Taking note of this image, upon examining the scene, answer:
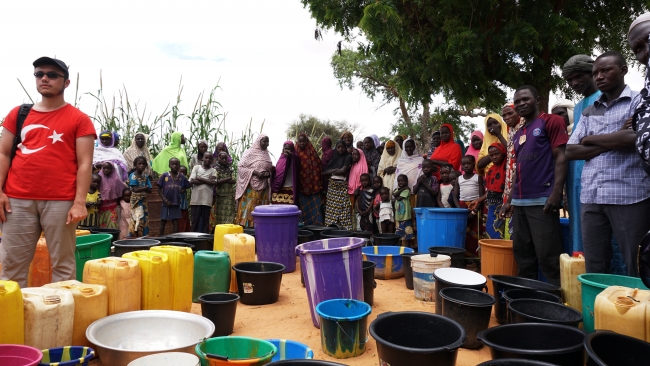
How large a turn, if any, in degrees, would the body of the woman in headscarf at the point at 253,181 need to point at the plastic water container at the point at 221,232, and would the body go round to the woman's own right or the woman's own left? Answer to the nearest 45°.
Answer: approximately 45° to the woman's own right

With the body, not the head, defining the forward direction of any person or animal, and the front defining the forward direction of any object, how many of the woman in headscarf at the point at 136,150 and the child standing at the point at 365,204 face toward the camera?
2

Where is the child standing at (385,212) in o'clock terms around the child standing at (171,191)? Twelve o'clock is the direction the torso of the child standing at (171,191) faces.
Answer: the child standing at (385,212) is roughly at 10 o'clock from the child standing at (171,191).

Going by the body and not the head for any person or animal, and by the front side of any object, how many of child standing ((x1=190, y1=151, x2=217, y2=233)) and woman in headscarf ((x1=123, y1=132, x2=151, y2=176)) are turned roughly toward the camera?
2

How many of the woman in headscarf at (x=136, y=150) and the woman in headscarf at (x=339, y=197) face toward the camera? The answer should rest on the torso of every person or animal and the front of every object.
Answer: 2

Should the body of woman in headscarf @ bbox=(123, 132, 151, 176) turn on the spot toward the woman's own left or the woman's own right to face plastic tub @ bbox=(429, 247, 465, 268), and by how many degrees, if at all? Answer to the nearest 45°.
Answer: approximately 45° to the woman's own left

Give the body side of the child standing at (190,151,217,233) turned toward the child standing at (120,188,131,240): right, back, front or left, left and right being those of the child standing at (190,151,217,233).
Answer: right

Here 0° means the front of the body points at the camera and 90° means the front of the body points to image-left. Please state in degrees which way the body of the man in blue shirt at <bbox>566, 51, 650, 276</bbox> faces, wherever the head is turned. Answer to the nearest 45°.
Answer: approximately 45°

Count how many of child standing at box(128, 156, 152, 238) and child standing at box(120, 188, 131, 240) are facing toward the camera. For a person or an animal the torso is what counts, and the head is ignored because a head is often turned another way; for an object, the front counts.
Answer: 2

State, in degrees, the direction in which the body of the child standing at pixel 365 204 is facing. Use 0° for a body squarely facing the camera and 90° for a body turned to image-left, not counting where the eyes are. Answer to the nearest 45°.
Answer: approximately 0°

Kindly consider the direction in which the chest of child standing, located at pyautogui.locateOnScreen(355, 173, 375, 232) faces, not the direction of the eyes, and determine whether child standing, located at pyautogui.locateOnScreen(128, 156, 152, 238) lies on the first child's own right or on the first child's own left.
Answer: on the first child's own right

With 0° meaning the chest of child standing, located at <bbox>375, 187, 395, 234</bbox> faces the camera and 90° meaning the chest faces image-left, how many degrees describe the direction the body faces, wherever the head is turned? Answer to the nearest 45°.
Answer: approximately 0°
